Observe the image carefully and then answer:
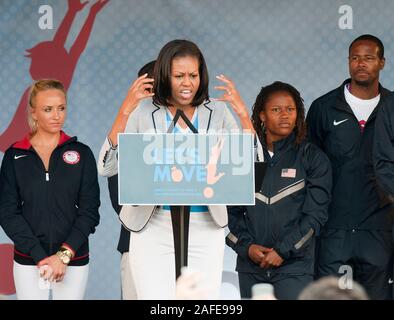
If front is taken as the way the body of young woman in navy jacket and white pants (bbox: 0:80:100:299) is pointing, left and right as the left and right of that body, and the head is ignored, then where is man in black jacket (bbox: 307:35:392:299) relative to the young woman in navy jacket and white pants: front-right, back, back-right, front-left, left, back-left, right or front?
left

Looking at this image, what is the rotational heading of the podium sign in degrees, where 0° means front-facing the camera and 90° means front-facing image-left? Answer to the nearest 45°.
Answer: approximately 0°

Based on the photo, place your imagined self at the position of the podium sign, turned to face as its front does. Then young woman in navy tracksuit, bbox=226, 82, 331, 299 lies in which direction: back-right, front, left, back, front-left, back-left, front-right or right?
back-left

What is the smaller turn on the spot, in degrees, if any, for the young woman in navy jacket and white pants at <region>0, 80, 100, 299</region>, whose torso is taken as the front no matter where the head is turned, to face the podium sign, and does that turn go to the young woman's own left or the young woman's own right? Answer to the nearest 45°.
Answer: approximately 45° to the young woman's own left

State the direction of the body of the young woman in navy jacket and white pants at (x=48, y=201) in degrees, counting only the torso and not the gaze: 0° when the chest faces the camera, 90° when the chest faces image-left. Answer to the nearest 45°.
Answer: approximately 0°
